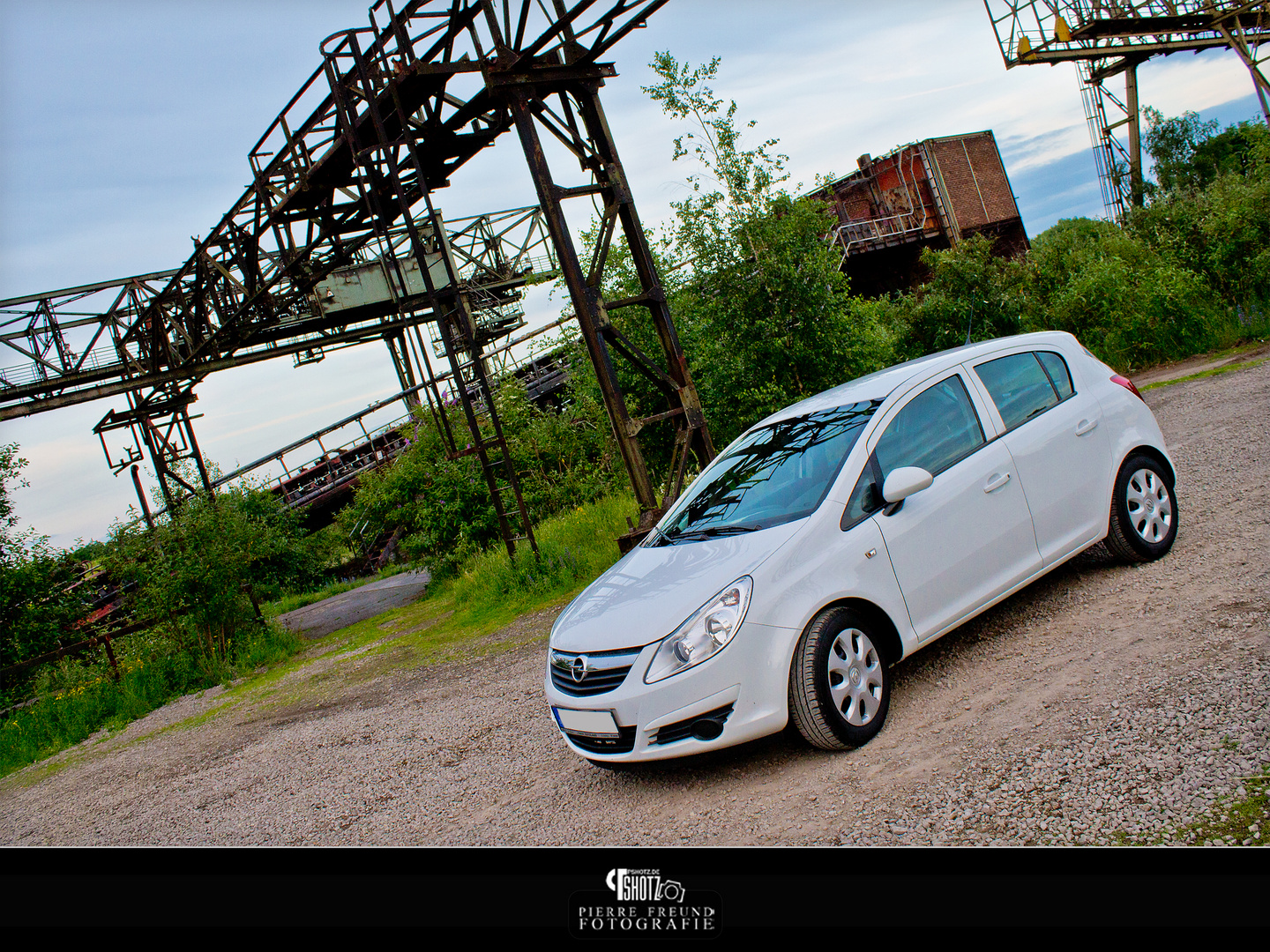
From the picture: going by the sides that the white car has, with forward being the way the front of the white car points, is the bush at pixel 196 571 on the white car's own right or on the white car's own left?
on the white car's own right

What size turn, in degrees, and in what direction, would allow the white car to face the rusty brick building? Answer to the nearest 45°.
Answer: approximately 135° to its right

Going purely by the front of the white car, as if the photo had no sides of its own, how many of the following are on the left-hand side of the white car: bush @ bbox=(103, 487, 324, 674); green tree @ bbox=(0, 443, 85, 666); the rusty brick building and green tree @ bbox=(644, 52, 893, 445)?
0

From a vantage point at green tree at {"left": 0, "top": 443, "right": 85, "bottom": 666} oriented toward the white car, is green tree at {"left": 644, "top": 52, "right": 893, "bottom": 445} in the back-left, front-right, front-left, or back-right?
front-left

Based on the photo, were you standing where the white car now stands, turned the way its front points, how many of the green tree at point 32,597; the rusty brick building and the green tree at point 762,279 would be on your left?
0

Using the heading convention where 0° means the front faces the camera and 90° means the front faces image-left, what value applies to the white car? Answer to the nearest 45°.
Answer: approximately 45°

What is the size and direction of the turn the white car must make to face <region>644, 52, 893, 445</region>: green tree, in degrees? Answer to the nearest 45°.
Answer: approximately 135° to its right

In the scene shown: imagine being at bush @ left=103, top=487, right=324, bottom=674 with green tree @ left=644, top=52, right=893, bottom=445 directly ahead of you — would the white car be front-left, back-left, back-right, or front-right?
front-right

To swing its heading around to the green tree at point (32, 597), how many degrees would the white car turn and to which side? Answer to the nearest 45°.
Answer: approximately 90° to its right

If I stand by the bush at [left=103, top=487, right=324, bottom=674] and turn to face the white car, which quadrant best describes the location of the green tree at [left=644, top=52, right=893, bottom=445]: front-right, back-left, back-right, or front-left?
front-left
